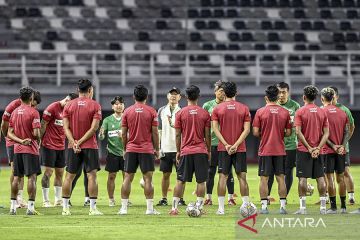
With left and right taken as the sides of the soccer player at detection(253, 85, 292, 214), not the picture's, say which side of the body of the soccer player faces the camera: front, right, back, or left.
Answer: back

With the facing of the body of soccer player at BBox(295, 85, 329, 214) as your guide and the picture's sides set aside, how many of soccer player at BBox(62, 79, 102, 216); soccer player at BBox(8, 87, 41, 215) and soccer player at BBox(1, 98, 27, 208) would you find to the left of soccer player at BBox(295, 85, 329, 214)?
3

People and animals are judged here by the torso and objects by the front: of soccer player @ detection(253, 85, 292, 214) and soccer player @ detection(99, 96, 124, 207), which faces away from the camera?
soccer player @ detection(253, 85, 292, 214)

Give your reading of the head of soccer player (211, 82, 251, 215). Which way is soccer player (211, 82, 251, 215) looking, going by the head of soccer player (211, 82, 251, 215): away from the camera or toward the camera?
away from the camera

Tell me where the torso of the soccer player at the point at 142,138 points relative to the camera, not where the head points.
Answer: away from the camera

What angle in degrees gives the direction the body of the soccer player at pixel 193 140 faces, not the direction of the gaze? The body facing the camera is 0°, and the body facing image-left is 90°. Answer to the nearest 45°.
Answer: approximately 180°

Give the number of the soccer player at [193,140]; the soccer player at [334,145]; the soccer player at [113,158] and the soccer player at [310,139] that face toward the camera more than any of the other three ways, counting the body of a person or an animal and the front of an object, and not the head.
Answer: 1

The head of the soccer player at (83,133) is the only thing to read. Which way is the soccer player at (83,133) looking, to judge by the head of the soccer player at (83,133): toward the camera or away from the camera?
away from the camera

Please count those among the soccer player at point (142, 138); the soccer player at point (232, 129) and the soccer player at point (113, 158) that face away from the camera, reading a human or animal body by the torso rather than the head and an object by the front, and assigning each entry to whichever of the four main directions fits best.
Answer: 2

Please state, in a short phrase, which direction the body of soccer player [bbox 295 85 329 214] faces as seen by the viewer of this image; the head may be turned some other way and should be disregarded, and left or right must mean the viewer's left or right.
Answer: facing away from the viewer

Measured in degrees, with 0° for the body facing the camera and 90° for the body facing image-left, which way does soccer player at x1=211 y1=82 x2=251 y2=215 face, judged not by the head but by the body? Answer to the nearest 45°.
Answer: approximately 180°

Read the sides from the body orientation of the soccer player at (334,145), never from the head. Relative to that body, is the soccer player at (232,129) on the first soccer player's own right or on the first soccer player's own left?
on the first soccer player's own left
